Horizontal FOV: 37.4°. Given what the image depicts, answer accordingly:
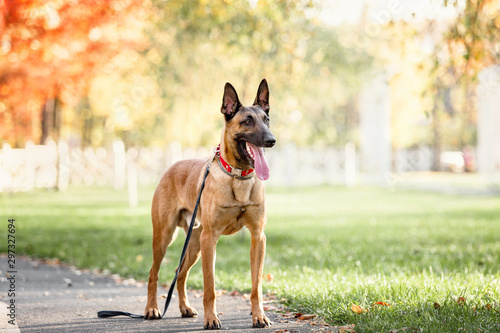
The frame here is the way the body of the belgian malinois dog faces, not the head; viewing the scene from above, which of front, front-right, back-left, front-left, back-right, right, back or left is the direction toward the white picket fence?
back-left

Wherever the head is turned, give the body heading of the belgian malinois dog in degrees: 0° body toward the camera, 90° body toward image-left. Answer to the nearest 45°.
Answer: approximately 315°

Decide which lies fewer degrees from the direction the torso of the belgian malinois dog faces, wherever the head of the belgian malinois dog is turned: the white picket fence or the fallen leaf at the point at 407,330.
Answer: the fallen leaf
